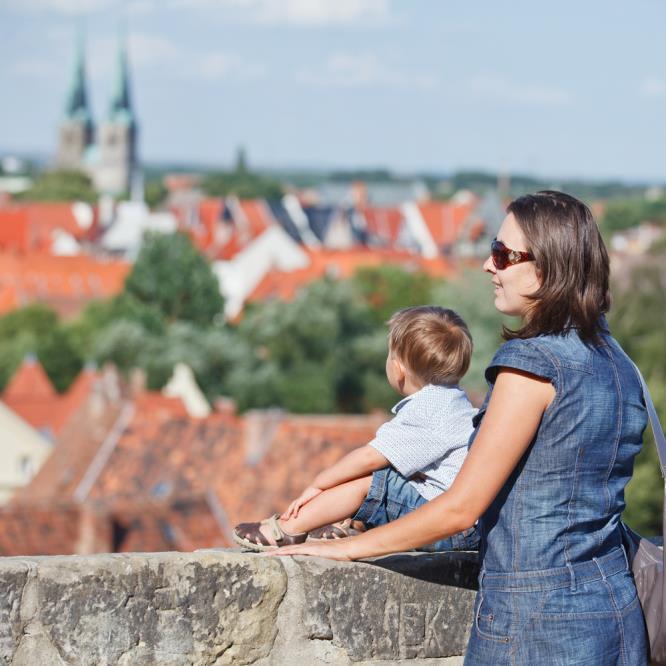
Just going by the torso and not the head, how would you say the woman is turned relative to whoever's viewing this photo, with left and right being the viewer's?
facing away from the viewer and to the left of the viewer

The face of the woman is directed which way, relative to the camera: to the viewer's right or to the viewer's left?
to the viewer's left

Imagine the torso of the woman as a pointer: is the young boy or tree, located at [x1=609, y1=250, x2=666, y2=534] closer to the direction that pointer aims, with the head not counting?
the young boy

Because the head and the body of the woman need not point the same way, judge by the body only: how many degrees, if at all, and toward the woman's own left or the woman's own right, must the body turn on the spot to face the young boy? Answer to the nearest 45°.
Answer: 0° — they already face them

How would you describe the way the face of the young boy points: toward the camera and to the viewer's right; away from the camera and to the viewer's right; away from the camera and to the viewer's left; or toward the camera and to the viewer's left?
away from the camera and to the viewer's left

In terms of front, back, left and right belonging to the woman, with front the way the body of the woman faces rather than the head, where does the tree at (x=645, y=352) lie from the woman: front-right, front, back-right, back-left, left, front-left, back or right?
front-right
